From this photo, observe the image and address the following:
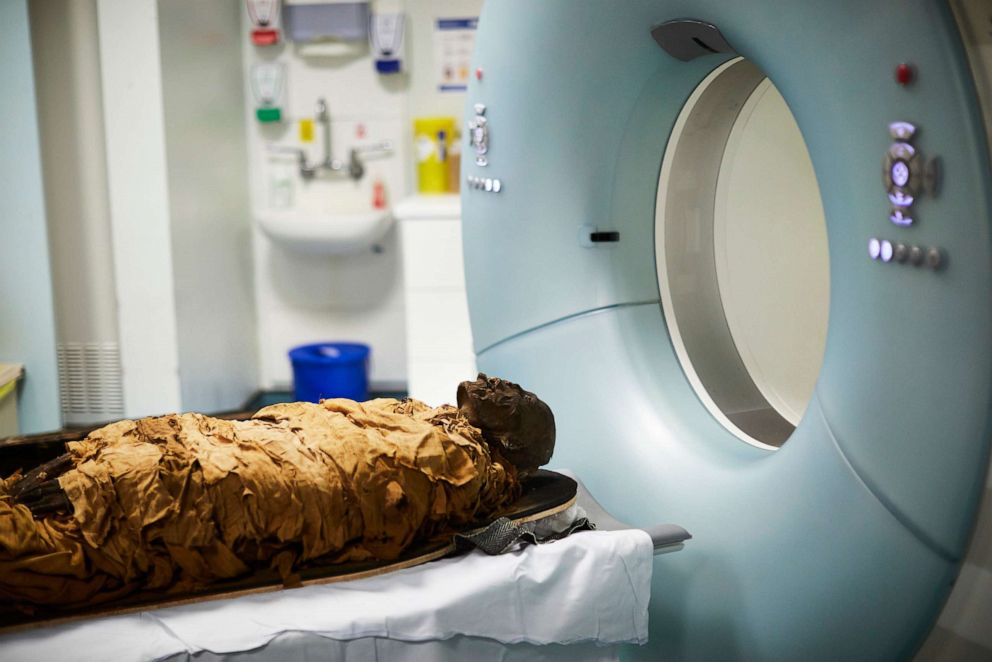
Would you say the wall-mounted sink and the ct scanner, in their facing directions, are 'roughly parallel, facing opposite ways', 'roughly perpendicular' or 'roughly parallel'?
roughly perpendicular

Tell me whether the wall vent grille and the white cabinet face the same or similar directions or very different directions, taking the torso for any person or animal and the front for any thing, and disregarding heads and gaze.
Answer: same or similar directions

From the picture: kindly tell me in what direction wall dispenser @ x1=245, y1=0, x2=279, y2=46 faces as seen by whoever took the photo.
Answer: facing the viewer

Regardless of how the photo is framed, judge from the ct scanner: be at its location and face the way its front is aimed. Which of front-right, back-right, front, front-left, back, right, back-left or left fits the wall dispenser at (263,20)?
right

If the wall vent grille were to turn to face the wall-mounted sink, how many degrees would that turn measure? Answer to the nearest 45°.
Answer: approximately 90° to its left

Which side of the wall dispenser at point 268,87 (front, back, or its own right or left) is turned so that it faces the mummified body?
front

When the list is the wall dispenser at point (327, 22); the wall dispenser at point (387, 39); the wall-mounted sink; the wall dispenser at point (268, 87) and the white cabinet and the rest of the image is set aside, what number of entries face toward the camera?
5

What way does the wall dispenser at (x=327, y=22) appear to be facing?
toward the camera

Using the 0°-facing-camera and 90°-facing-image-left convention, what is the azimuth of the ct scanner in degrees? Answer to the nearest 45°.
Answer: approximately 45°

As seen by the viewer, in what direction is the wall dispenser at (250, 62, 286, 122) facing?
toward the camera
